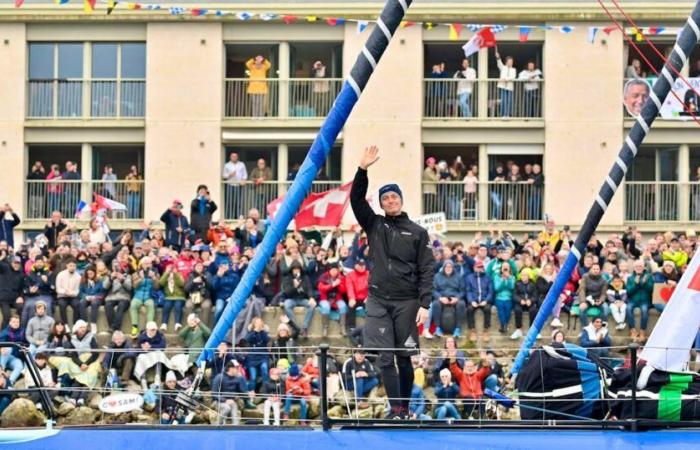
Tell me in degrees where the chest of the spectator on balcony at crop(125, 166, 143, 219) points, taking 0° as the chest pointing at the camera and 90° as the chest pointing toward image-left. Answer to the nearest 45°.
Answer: approximately 0°

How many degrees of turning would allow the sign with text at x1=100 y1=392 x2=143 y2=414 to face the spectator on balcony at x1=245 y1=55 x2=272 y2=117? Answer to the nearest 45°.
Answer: approximately 180°

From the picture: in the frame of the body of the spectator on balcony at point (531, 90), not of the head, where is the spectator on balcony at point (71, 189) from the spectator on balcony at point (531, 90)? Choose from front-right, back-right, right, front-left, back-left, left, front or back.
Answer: right

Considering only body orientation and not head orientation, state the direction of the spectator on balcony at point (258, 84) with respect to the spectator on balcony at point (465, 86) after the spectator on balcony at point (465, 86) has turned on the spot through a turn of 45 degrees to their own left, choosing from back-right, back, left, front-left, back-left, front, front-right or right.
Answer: back-right

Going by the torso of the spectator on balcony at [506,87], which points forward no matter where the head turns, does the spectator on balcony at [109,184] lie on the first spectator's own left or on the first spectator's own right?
on the first spectator's own right

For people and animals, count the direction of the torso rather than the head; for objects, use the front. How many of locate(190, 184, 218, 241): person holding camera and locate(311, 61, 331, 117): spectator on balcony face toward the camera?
2

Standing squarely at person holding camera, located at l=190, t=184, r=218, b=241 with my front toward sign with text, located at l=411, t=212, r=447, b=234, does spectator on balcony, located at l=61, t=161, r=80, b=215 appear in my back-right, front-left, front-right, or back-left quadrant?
back-left

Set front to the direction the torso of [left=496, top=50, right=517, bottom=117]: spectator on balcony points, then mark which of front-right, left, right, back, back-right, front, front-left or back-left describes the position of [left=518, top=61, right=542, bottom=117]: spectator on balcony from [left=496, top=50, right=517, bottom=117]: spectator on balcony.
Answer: left

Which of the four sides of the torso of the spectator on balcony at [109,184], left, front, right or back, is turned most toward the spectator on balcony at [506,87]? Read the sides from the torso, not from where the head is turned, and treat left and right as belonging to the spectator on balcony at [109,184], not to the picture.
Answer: left

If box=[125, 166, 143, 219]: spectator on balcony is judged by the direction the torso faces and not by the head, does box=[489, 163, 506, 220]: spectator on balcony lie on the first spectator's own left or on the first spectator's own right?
on the first spectator's own left
